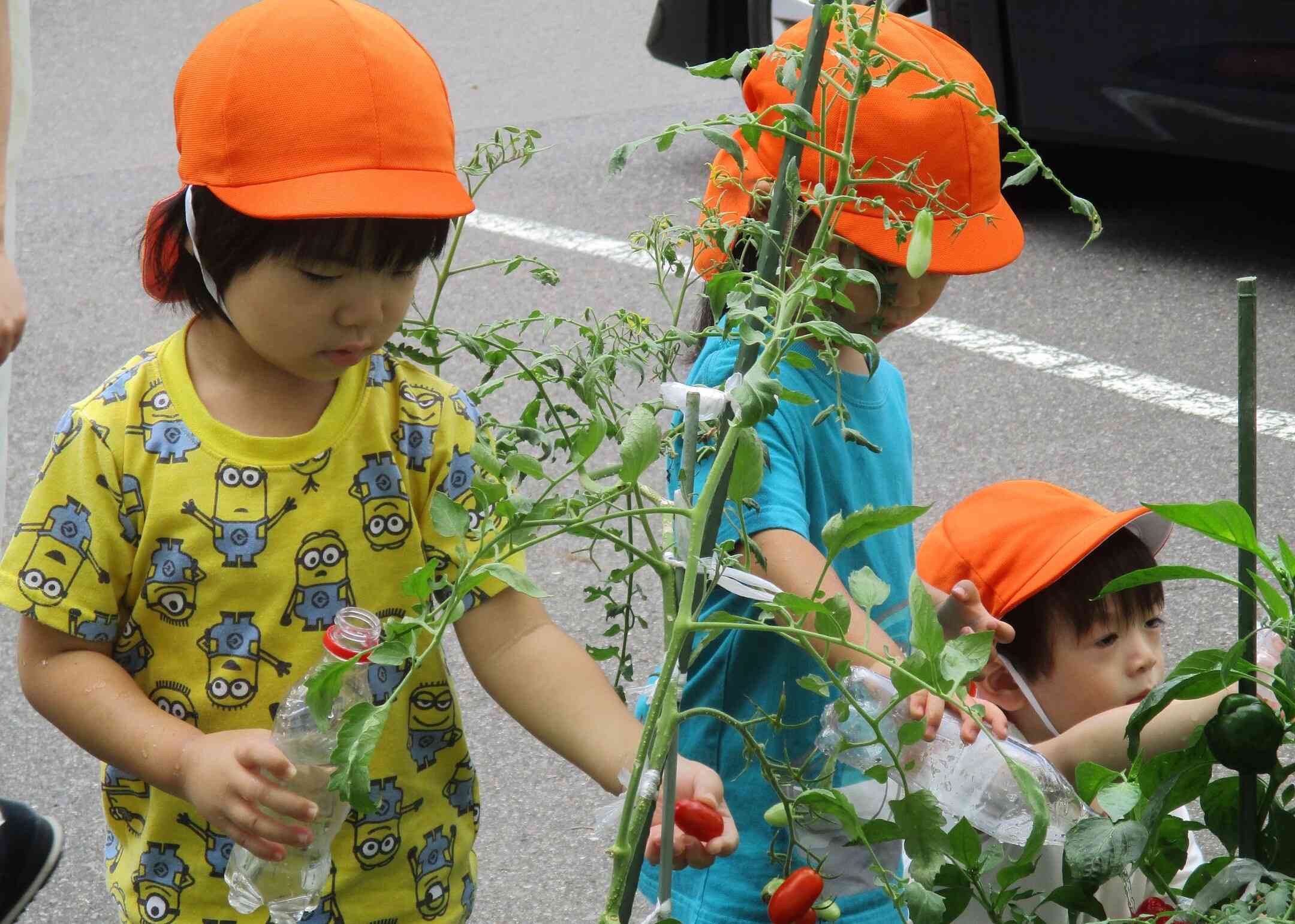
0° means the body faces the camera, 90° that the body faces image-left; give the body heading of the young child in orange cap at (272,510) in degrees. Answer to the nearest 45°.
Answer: approximately 315°

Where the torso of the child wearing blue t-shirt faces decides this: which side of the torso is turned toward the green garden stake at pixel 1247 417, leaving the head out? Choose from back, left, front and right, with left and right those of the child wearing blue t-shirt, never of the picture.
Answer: front

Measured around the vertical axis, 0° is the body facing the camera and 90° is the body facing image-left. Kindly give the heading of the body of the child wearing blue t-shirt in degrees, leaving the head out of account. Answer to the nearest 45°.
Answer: approximately 315°

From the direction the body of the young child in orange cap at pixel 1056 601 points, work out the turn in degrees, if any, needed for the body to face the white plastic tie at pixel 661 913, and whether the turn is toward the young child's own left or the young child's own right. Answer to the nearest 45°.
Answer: approximately 45° to the young child's own right

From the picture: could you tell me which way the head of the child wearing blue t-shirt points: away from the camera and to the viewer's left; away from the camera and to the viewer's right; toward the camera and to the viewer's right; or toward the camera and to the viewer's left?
toward the camera and to the viewer's right
